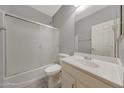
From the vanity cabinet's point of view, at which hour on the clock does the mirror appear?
The mirror is roughly at 5 o'clock from the vanity cabinet.

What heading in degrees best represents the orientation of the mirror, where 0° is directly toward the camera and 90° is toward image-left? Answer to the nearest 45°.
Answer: approximately 45°

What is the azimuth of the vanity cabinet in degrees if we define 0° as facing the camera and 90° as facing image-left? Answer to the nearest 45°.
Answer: approximately 45°

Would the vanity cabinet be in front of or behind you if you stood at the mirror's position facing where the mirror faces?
in front
